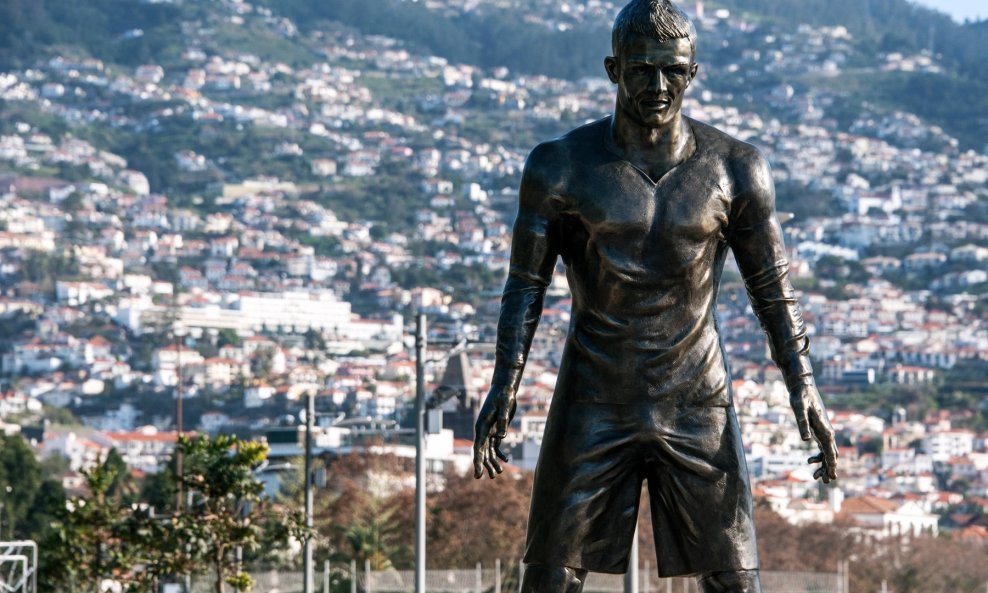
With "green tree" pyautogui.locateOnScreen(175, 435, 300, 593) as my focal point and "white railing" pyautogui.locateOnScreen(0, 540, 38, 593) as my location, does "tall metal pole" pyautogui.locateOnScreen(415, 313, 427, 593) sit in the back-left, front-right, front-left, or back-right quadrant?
front-right

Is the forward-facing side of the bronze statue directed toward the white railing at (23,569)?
no

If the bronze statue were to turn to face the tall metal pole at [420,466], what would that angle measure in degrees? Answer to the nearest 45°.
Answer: approximately 180°

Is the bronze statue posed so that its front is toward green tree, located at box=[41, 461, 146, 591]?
no

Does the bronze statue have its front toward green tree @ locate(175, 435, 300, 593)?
no

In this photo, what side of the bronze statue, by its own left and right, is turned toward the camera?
front
